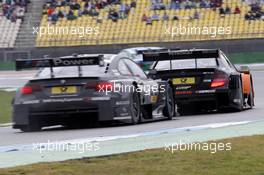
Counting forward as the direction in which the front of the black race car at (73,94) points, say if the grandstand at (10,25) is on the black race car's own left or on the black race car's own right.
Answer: on the black race car's own left

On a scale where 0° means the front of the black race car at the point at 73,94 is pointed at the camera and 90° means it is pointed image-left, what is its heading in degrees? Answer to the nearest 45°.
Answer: approximately 225°

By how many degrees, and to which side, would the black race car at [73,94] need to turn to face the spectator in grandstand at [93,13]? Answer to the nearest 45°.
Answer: approximately 45° to its left

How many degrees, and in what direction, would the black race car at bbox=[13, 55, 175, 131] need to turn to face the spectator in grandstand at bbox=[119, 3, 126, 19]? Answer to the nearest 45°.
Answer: approximately 45° to its left

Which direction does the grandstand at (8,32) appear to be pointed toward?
toward the camera

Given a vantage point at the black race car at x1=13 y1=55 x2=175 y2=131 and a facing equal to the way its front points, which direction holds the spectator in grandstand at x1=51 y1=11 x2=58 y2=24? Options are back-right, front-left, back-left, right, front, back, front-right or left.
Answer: front-left

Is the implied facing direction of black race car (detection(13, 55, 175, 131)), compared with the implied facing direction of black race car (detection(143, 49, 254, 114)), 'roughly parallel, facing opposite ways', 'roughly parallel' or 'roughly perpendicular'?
roughly parallel

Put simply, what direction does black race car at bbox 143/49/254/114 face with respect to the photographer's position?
facing away from the viewer and to the right of the viewer

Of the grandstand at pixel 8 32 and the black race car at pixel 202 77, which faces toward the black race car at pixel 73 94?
the grandstand

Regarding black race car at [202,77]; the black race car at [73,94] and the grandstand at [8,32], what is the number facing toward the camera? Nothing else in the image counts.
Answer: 1

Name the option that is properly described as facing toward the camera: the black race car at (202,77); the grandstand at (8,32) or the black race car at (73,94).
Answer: the grandstand

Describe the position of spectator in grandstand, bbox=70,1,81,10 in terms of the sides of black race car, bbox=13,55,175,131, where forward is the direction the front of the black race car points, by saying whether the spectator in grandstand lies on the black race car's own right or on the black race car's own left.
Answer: on the black race car's own left
